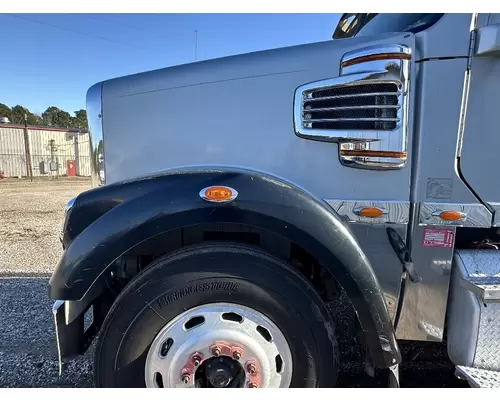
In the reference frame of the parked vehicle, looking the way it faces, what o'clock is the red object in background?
The red object in background is roughly at 2 o'clock from the parked vehicle.

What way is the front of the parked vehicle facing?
to the viewer's left

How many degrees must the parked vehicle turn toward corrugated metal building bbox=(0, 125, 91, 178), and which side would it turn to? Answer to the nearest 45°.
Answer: approximately 45° to its right

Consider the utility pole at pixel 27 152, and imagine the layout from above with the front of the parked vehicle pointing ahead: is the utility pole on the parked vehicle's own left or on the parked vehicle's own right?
on the parked vehicle's own right
